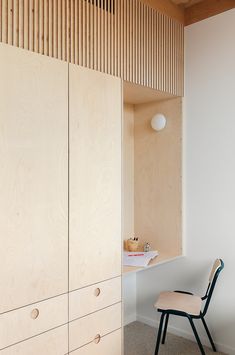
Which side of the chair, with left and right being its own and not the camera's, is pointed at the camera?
left

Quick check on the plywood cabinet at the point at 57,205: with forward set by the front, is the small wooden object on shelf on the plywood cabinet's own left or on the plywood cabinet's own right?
on the plywood cabinet's own left

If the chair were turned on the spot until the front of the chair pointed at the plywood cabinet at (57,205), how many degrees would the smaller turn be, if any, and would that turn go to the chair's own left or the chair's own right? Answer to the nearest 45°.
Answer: approximately 45° to the chair's own left

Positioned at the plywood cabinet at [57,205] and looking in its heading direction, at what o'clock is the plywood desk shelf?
The plywood desk shelf is roughly at 9 o'clock from the plywood cabinet.

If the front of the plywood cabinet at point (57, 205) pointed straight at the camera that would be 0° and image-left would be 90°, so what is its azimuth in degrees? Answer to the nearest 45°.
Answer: approximately 315°

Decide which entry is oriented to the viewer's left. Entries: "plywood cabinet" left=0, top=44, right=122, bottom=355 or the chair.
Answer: the chair

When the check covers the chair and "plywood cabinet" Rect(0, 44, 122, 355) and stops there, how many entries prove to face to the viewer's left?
1

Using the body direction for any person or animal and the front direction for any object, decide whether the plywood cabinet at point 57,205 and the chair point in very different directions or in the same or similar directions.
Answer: very different directions
